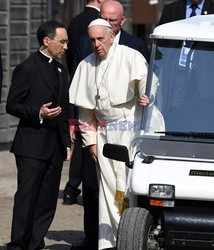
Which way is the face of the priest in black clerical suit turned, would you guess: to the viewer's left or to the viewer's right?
to the viewer's right

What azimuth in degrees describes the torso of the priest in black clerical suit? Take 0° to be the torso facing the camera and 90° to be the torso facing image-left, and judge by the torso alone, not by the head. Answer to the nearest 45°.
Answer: approximately 315°

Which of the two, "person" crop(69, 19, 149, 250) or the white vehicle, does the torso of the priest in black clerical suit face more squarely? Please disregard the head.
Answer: the white vehicle

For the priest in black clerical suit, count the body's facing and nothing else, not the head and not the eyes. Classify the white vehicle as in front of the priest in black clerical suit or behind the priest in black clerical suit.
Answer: in front
